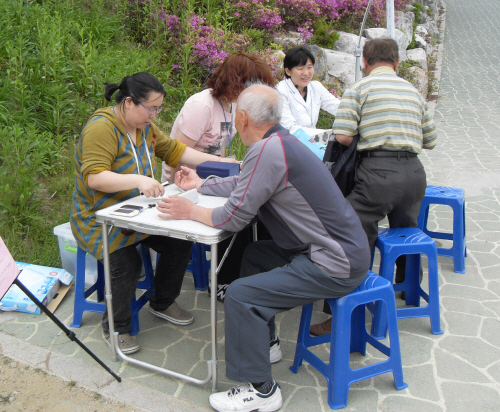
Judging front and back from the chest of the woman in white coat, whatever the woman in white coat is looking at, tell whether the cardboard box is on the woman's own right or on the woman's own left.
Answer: on the woman's own right

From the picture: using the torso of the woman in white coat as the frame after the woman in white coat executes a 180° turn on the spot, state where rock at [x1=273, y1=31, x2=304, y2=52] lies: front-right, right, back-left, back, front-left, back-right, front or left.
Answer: front-right

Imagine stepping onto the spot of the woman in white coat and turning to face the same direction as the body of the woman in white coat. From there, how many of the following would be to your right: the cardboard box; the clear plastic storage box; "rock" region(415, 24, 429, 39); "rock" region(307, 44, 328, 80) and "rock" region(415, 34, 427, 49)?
2

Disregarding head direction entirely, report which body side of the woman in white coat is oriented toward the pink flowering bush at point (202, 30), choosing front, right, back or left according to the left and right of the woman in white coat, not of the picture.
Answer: back

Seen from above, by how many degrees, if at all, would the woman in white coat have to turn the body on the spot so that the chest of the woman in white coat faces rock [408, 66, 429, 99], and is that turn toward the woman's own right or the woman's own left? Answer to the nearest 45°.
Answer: approximately 135° to the woman's own left

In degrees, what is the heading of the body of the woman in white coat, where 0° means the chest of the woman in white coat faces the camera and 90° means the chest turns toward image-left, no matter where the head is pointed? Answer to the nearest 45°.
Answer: approximately 315°

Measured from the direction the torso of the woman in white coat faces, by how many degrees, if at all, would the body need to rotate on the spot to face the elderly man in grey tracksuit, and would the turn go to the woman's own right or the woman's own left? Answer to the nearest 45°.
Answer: approximately 45° to the woman's own right

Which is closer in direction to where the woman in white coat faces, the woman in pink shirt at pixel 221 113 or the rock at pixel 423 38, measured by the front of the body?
the woman in pink shirt

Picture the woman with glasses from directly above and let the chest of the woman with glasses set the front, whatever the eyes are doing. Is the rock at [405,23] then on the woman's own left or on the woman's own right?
on the woman's own left

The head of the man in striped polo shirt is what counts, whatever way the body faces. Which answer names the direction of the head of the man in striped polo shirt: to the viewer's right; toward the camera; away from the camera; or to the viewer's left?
away from the camera

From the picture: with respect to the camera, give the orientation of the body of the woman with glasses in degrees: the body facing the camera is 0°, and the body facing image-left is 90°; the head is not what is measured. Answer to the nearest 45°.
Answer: approximately 315°
